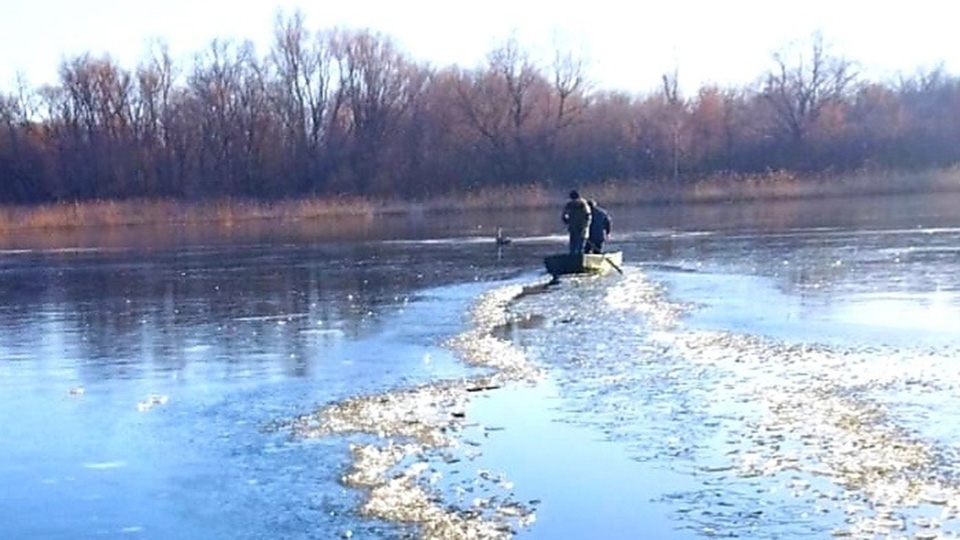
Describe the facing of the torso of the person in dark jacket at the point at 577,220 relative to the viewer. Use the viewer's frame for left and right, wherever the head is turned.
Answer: facing away from the viewer and to the left of the viewer

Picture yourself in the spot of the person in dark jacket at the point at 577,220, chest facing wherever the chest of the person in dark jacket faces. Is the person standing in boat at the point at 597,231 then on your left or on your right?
on your right
